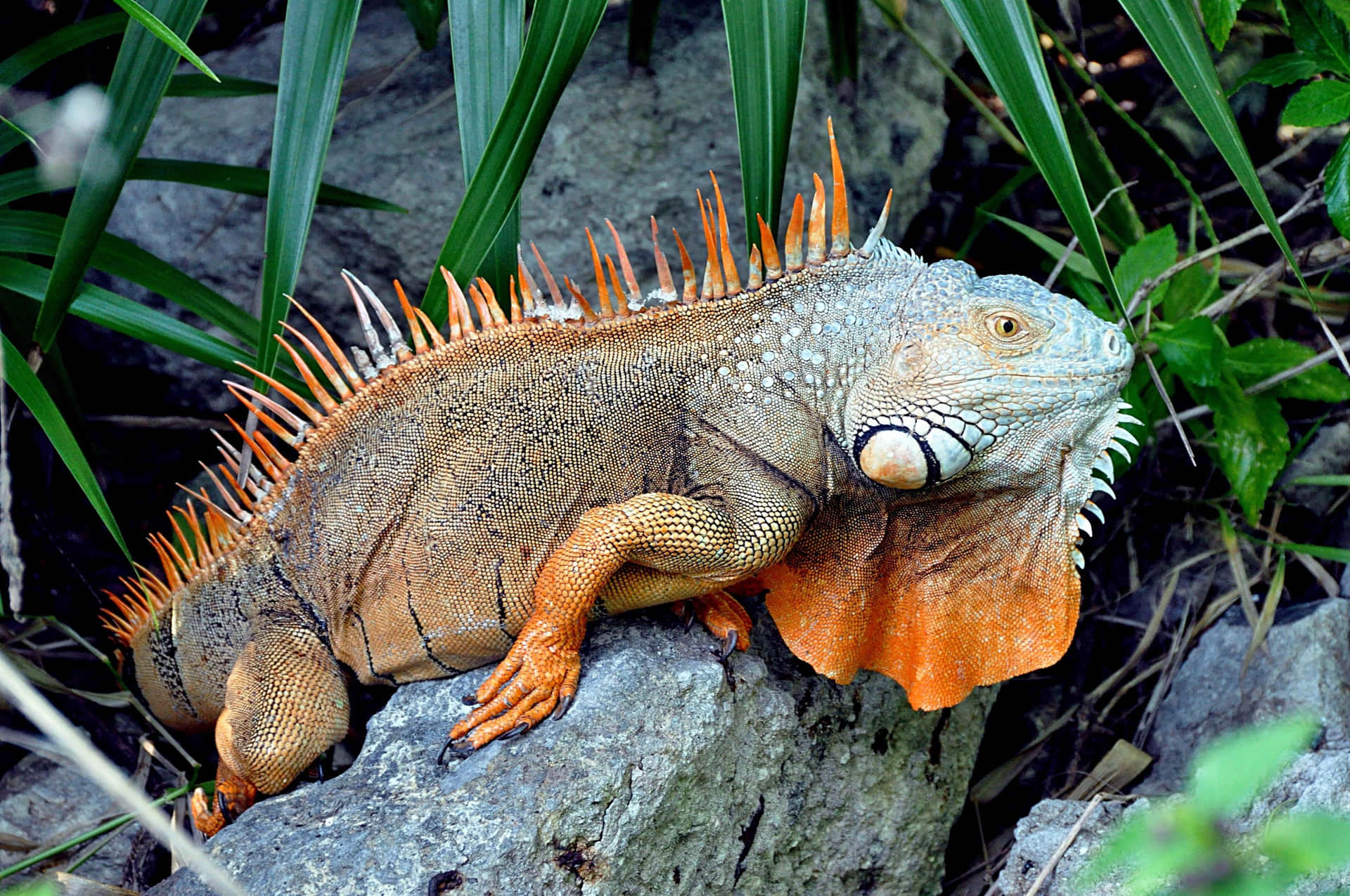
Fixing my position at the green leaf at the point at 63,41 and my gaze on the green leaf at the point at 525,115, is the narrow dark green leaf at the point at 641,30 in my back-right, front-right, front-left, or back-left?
front-left

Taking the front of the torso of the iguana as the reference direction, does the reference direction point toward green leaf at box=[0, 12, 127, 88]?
no

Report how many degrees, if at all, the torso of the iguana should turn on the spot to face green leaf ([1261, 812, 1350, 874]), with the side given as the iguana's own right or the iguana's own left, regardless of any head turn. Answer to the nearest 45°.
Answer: approximately 90° to the iguana's own right

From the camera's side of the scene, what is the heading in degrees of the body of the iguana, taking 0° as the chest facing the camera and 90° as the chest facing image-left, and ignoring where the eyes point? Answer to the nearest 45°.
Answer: approximately 270°

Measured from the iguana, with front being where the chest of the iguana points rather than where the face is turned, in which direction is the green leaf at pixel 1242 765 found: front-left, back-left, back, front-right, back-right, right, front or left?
right

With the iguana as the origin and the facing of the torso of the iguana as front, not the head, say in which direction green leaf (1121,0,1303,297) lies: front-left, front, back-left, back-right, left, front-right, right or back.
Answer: front

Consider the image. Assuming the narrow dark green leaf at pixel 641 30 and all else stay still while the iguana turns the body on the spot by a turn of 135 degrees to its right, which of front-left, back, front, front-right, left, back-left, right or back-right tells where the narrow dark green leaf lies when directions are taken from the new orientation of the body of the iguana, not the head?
back-right

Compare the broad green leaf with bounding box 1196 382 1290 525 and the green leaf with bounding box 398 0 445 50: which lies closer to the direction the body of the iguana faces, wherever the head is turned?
the broad green leaf

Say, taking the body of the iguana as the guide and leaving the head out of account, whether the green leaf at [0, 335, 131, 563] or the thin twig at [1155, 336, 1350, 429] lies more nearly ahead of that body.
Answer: the thin twig

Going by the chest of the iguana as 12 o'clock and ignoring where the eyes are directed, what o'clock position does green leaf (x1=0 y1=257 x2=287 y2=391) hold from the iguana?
The green leaf is roughly at 7 o'clock from the iguana.

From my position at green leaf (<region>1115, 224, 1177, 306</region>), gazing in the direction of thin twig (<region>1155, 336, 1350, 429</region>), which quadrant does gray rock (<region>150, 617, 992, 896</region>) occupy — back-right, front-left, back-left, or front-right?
back-right

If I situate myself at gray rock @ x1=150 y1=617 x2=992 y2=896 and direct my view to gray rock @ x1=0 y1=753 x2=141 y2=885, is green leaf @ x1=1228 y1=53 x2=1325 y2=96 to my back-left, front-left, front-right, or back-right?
back-right

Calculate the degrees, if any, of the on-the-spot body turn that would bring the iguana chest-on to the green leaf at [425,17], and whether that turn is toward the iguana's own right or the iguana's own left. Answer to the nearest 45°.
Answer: approximately 90° to the iguana's own left

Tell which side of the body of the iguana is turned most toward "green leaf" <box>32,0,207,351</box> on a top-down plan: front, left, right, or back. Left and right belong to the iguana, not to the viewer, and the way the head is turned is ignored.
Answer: back

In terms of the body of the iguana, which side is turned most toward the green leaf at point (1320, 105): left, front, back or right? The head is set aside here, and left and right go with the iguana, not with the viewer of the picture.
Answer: front
